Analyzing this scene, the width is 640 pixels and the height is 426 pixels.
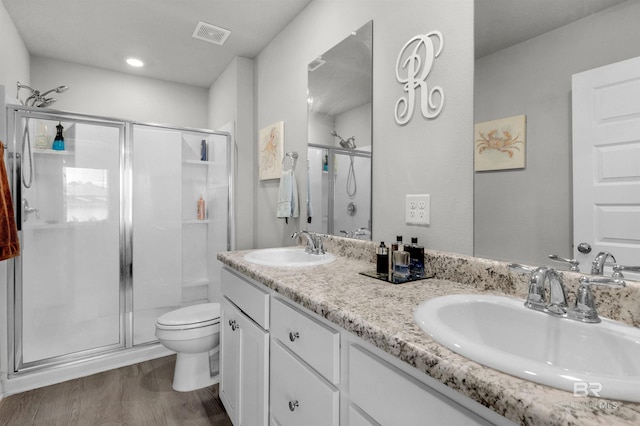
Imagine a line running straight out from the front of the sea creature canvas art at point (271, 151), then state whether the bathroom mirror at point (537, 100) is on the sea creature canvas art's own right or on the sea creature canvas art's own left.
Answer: on the sea creature canvas art's own left

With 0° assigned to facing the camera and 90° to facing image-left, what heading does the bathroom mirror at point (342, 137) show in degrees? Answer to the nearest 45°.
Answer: approximately 45°

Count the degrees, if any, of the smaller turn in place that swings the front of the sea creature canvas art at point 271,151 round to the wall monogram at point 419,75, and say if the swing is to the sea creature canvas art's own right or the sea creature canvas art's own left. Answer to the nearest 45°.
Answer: approximately 90° to the sea creature canvas art's own left

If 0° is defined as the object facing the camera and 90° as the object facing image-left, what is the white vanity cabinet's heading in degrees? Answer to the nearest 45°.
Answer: approximately 45°

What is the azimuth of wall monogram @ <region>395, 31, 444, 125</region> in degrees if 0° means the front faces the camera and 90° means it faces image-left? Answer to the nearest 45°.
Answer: approximately 45°

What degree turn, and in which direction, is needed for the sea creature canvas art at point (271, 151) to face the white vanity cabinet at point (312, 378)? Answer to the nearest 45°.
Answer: approximately 45° to its left
